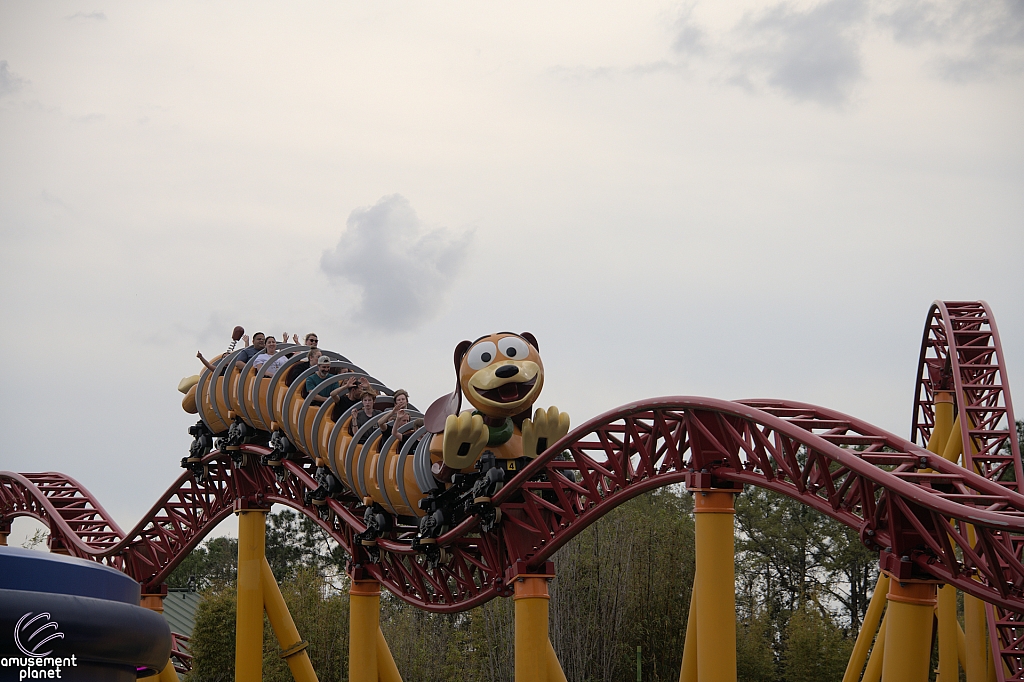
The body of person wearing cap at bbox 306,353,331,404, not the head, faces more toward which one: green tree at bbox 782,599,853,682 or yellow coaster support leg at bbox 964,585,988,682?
the yellow coaster support leg

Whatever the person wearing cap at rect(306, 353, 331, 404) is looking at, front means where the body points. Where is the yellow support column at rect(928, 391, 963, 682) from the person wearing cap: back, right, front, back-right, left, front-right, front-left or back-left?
front-left

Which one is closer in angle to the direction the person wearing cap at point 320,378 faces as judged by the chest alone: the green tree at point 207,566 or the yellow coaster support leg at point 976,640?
the yellow coaster support leg

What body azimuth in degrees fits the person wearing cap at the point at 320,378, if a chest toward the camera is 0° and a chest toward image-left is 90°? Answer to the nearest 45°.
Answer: approximately 315°

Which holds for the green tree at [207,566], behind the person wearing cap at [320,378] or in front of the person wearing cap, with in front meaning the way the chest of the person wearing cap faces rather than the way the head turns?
behind

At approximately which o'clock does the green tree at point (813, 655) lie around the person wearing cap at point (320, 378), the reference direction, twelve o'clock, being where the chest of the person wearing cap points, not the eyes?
The green tree is roughly at 9 o'clock from the person wearing cap.

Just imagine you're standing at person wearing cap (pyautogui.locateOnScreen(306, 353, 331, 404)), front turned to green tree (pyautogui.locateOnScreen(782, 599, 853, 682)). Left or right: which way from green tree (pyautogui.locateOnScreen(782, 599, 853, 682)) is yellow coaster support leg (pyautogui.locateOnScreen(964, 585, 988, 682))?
right

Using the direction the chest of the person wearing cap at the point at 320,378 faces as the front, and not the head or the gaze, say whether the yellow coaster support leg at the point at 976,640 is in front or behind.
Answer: in front

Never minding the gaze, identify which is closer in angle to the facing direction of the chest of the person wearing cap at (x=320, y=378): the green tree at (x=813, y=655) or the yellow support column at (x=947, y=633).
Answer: the yellow support column
